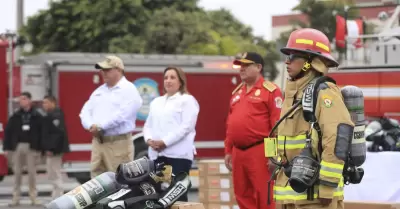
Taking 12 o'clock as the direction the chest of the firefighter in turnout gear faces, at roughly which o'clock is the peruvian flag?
The peruvian flag is roughly at 3 o'clock from the firefighter in turnout gear.

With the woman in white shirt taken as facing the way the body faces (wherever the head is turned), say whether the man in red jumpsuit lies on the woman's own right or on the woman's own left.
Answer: on the woman's own left

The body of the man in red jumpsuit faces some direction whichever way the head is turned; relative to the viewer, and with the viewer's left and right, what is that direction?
facing the viewer and to the left of the viewer

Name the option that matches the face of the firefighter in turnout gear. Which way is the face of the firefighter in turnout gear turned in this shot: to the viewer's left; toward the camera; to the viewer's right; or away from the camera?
to the viewer's left

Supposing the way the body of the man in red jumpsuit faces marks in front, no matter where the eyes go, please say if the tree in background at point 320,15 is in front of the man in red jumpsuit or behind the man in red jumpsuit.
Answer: behind

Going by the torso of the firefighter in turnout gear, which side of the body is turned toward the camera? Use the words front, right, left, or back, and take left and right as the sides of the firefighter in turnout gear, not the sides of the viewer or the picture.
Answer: left

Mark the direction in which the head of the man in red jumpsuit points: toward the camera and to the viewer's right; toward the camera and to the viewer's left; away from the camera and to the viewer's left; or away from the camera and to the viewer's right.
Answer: toward the camera and to the viewer's left

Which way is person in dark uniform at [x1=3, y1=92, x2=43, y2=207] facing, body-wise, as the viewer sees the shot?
toward the camera

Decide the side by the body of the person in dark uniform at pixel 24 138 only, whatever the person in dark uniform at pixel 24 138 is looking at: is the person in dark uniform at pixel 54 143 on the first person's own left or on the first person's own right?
on the first person's own left
